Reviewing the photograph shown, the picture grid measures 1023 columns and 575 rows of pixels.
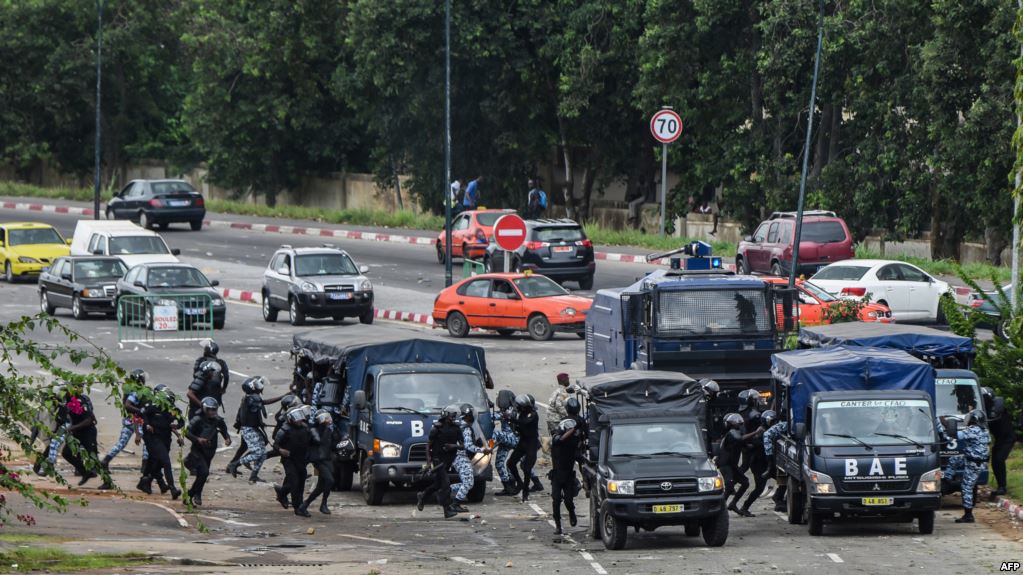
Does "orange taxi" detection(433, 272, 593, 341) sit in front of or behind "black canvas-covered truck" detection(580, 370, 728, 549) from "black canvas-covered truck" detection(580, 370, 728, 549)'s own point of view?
behind

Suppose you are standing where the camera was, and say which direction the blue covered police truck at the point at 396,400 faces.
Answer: facing the viewer and to the right of the viewer

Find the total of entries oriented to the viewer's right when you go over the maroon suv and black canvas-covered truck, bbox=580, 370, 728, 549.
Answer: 0

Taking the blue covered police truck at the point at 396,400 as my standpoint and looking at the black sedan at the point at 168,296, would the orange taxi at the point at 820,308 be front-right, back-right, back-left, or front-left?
front-right

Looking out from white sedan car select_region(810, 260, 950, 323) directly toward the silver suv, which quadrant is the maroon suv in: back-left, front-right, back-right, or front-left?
front-right

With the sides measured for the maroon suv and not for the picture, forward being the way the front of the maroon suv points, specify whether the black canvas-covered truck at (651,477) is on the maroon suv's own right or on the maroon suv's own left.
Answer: on the maroon suv's own left

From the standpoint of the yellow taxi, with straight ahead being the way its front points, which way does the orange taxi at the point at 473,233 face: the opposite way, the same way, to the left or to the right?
the opposite way

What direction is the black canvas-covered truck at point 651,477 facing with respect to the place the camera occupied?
facing the viewer

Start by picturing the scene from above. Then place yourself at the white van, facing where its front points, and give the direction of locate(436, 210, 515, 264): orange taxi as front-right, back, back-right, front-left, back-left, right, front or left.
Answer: front-left
